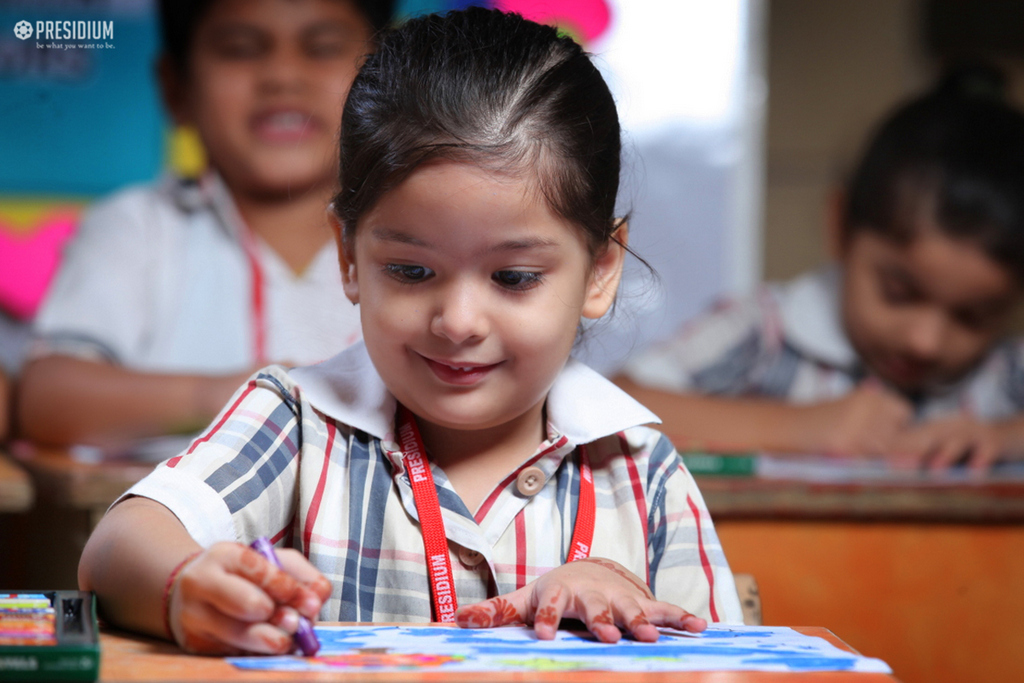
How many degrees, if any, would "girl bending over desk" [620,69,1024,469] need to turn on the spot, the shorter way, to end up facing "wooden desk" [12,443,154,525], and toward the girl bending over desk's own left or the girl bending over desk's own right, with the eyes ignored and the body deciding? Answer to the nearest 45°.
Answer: approximately 45° to the girl bending over desk's own right

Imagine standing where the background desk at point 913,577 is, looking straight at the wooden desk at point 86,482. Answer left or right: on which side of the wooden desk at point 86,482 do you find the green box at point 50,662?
left

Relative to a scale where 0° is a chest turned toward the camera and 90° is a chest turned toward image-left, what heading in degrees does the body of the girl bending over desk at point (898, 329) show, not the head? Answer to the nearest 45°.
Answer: approximately 0°

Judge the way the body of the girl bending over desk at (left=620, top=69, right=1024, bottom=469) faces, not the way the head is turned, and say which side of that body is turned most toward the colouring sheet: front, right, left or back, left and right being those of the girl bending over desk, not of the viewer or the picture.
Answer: front

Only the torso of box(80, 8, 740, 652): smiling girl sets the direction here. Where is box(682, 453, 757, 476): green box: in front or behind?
behind

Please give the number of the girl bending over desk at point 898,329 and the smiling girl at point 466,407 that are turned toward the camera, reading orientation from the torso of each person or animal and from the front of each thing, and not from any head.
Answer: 2

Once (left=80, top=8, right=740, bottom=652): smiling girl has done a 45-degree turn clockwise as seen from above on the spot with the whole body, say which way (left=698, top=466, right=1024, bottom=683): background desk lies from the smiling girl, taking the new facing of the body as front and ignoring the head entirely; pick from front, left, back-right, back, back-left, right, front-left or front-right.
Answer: back

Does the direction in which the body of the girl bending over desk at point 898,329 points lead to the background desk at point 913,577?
yes
